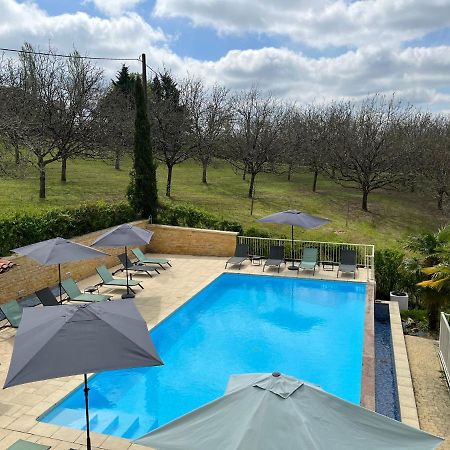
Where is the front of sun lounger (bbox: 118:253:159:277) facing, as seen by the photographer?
facing the viewer and to the right of the viewer

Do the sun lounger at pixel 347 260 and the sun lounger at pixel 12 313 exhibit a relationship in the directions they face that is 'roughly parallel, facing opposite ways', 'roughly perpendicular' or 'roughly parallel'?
roughly perpendicular

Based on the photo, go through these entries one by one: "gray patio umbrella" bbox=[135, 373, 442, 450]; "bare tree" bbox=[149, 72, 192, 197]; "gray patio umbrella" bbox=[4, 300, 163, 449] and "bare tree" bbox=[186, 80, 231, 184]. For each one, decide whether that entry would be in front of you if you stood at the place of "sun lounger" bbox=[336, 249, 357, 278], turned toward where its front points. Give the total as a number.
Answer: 2

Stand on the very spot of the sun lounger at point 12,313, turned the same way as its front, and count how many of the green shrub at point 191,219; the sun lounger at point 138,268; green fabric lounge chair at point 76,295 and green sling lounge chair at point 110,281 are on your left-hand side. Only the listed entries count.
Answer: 4

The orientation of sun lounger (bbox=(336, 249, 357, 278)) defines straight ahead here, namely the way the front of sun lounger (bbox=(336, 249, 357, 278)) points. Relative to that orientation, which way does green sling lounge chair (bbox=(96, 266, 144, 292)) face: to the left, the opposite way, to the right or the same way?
to the left

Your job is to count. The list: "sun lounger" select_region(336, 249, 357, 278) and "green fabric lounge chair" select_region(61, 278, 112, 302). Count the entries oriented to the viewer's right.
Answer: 1

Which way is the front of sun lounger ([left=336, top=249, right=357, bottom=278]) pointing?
toward the camera

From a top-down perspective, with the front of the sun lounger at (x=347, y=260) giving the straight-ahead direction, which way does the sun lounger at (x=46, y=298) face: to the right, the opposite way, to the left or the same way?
to the left

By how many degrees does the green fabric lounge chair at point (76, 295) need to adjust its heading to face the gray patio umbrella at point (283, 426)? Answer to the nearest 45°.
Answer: approximately 90° to its right

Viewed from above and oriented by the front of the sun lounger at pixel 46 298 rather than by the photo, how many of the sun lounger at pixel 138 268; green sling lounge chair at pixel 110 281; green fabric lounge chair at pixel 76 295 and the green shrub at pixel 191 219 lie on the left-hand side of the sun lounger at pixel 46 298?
4

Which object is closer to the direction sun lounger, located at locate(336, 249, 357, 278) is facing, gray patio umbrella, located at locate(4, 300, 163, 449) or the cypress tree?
the gray patio umbrella

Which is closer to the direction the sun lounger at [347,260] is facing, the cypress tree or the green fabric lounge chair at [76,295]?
the green fabric lounge chair

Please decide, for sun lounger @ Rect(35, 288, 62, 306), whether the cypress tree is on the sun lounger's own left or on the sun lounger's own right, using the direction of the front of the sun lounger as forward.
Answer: on the sun lounger's own left

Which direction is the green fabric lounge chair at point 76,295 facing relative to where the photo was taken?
to the viewer's right

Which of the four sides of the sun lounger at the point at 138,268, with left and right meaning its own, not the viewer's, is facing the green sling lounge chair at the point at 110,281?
right
